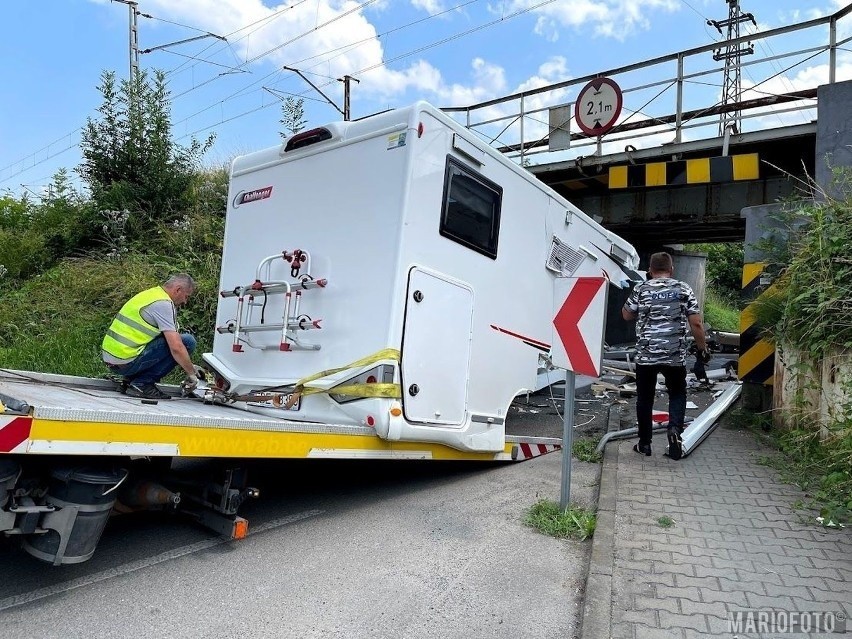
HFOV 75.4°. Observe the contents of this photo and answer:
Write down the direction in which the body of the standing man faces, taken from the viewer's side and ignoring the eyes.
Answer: away from the camera

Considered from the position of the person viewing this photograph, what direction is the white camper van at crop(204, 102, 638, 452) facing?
facing away from the viewer and to the right of the viewer

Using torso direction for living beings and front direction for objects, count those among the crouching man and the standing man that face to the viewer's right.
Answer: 1

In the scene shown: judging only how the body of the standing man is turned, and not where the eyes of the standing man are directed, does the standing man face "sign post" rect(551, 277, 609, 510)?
no

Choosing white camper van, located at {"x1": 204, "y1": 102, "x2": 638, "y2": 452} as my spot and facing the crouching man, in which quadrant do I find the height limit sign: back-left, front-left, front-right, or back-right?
back-right

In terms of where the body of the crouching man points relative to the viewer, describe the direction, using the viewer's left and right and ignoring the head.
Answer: facing to the right of the viewer

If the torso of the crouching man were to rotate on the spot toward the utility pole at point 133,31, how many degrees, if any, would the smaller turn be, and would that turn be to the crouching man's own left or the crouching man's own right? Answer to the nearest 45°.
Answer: approximately 90° to the crouching man's own left

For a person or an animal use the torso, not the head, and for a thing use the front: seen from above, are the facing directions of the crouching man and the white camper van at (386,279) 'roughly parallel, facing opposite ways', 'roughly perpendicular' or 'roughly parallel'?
roughly parallel

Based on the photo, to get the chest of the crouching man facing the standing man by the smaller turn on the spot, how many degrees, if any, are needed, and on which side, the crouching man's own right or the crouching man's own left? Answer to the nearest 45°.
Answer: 0° — they already face them

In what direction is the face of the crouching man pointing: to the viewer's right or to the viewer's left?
to the viewer's right

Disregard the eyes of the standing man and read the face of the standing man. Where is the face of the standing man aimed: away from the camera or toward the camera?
away from the camera

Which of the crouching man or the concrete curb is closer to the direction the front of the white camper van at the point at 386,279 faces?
the concrete curb

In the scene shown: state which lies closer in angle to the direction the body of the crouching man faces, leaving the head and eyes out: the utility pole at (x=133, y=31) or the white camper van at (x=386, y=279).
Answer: the white camper van

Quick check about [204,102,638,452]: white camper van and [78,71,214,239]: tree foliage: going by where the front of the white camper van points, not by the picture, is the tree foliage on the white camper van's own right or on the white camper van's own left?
on the white camper van's own left

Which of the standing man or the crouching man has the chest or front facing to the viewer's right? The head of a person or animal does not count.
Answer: the crouching man

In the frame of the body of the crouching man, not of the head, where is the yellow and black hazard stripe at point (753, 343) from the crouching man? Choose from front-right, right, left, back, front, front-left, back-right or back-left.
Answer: front

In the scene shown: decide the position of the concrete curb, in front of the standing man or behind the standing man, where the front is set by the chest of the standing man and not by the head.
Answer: behind

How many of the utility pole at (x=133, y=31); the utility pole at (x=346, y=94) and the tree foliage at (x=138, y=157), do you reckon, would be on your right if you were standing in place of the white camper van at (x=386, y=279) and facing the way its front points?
0

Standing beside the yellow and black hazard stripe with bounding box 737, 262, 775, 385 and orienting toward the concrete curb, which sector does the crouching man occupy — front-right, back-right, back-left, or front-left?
front-right
